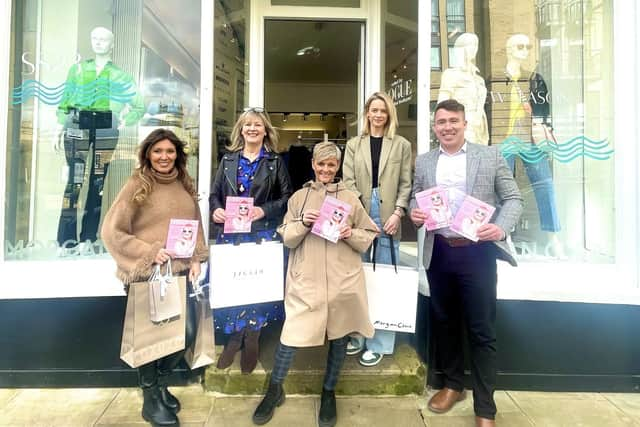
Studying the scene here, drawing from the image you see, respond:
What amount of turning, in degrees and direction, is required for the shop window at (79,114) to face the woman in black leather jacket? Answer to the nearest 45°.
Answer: approximately 45° to its left

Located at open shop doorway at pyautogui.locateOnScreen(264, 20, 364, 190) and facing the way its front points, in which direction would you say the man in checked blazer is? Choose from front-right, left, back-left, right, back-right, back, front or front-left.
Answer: front

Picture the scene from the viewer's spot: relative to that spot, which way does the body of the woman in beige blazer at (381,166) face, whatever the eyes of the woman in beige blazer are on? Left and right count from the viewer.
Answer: facing the viewer

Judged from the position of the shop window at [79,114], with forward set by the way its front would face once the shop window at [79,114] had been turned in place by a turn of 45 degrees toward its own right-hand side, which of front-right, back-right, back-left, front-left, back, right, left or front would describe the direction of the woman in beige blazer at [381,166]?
left

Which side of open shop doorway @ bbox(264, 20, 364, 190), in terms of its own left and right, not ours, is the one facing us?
front

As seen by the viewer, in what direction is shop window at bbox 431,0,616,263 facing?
toward the camera

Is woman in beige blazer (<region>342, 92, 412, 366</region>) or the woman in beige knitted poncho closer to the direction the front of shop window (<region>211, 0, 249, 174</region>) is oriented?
the woman in beige blazer

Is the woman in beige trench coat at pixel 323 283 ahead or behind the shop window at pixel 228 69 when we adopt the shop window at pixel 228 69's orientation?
ahead
